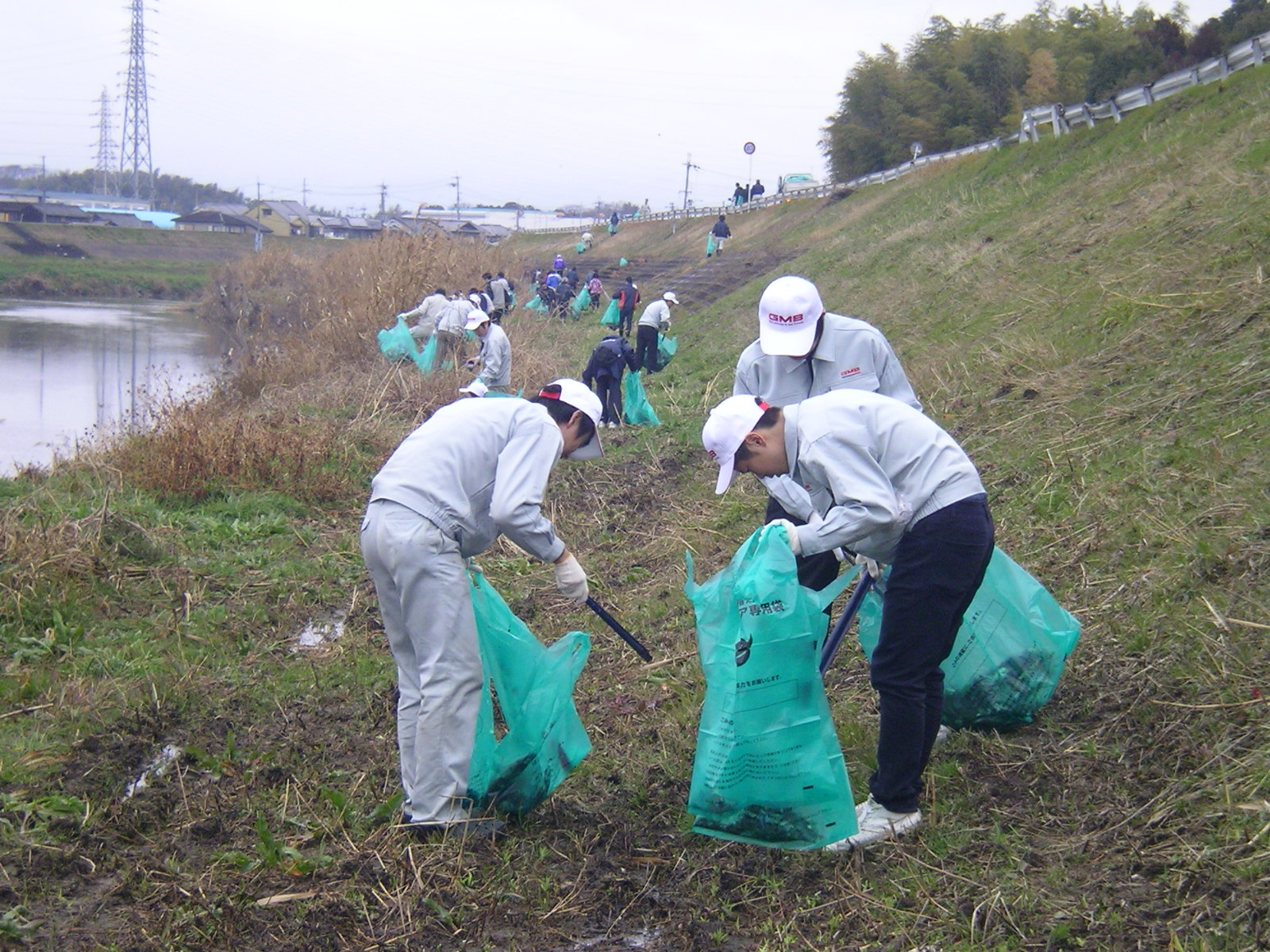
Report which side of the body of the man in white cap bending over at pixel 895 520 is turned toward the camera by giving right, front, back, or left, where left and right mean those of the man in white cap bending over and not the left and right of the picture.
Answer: left

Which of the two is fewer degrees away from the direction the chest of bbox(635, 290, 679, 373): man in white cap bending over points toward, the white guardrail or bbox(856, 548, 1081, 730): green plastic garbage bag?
the white guardrail

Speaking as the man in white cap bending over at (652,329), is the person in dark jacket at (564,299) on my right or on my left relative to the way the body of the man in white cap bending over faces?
on my left

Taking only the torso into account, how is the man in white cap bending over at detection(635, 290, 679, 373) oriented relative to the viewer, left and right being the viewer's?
facing to the right of the viewer

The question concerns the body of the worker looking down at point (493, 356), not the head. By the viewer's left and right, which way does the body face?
facing to the left of the viewer

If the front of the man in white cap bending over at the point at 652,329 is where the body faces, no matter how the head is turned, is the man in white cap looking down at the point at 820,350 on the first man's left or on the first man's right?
on the first man's right

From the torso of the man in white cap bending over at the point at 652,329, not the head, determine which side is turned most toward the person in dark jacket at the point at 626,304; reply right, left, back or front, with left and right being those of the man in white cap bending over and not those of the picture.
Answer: left

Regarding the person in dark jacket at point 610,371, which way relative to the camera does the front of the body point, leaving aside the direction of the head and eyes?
away from the camera

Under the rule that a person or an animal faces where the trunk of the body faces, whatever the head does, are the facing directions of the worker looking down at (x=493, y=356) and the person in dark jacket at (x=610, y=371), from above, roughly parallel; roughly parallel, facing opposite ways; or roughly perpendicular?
roughly perpendicular

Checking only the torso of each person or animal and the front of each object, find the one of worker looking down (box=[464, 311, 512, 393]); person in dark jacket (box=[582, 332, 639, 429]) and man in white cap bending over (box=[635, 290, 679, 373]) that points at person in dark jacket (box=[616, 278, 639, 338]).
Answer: person in dark jacket (box=[582, 332, 639, 429])

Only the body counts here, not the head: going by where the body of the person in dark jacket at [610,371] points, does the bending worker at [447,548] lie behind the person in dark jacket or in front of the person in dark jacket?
behind
